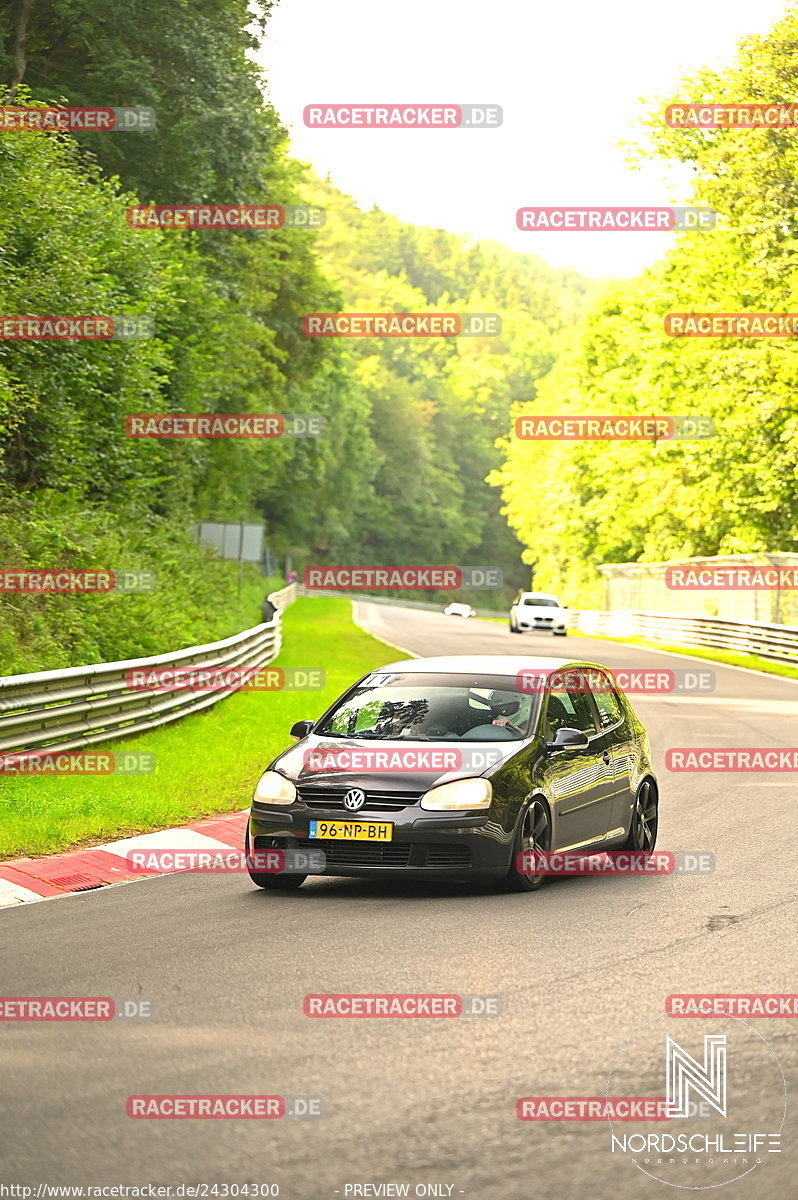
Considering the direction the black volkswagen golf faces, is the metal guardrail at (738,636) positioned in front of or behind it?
behind

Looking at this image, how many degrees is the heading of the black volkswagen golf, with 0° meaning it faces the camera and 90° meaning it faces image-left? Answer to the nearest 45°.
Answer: approximately 45°

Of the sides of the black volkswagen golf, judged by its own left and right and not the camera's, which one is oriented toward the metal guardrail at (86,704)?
right
